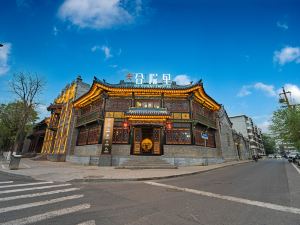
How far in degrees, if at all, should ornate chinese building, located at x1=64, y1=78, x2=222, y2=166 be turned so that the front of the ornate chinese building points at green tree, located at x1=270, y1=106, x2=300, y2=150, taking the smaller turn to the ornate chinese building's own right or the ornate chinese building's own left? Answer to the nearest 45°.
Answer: approximately 90° to the ornate chinese building's own left

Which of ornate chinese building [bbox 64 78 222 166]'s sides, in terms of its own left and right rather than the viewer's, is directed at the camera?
front

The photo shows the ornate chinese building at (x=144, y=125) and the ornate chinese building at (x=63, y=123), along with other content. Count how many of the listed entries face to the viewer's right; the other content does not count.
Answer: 0

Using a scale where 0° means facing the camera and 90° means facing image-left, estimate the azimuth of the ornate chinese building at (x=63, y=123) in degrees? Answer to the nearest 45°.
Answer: approximately 45°
